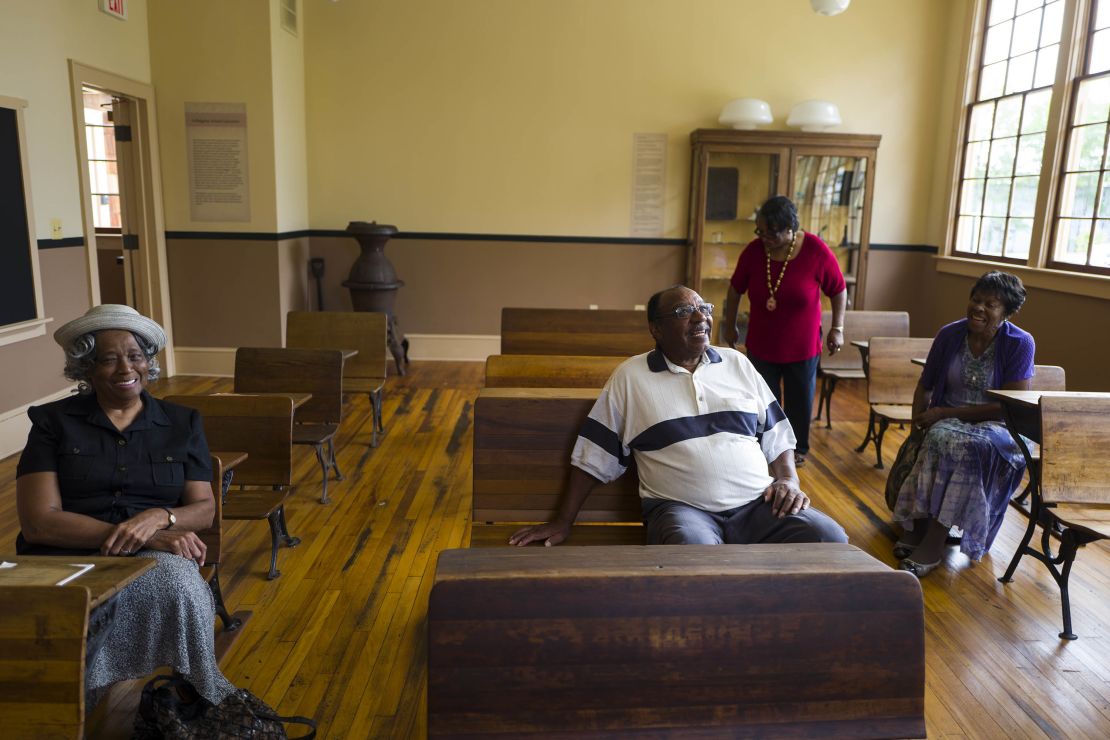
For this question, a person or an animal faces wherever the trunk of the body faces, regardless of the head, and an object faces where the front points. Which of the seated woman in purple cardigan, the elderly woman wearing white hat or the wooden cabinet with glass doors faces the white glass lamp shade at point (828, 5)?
the wooden cabinet with glass doors

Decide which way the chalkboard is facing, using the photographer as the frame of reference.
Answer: facing the viewer and to the right of the viewer

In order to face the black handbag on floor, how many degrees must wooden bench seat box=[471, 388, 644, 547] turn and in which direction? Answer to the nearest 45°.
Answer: approximately 45° to its right

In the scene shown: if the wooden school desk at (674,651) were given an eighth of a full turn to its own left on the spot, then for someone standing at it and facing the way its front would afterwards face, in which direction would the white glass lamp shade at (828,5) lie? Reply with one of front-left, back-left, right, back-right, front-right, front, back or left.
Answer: back-left

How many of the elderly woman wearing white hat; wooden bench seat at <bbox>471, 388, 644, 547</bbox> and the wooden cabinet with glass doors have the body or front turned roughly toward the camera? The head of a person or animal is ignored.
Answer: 3

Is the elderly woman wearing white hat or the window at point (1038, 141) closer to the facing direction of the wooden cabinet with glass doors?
the elderly woman wearing white hat

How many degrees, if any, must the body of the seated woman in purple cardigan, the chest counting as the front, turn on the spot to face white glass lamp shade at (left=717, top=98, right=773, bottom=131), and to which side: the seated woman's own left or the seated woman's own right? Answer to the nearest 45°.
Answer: approximately 90° to the seated woman's own right

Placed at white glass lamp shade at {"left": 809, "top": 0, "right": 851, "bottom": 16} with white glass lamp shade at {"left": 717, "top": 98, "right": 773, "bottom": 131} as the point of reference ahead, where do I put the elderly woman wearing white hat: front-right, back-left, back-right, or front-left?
back-left

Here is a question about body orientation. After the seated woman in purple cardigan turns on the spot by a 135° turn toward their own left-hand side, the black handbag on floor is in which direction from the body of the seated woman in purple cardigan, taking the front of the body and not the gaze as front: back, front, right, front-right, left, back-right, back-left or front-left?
back-right

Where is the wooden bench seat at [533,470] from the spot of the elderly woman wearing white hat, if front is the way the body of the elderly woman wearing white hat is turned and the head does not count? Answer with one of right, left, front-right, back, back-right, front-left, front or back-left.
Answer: left
